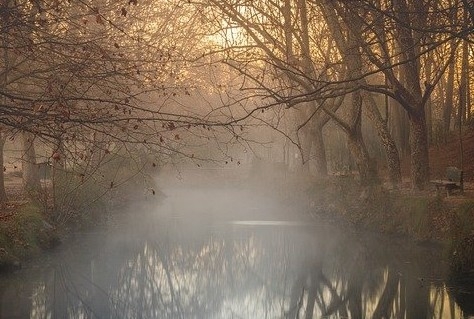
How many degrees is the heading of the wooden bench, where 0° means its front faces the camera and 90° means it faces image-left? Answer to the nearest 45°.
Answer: approximately 45°

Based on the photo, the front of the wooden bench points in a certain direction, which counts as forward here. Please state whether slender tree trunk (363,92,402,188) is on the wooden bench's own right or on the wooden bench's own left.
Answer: on the wooden bench's own right
